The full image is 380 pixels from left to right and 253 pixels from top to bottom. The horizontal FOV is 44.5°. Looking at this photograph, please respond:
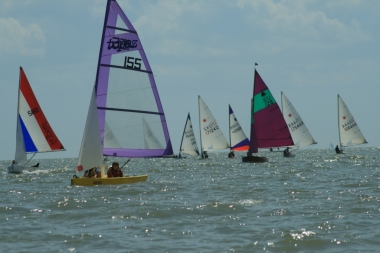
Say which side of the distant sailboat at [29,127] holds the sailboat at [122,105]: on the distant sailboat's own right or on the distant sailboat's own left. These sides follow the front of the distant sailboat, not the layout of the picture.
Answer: on the distant sailboat's own left

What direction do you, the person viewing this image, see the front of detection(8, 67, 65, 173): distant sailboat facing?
facing the viewer and to the left of the viewer
